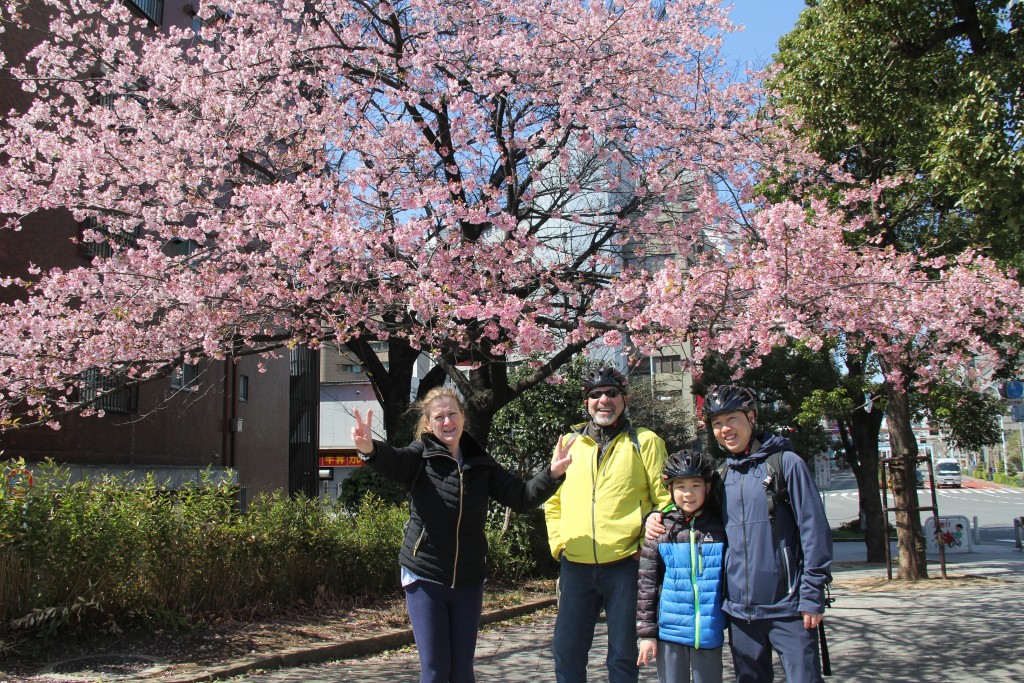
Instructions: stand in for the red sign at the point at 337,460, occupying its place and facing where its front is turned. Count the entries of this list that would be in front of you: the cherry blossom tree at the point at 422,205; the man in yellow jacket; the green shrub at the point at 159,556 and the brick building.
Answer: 4

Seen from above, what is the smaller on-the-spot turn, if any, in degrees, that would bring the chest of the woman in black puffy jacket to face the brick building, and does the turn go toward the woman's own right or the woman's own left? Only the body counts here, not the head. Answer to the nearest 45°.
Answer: approximately 135° to the woman's own right

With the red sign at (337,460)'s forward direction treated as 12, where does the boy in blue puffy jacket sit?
The boy in blue puffy jacket is roughly at 12 o'clock from the red sign.

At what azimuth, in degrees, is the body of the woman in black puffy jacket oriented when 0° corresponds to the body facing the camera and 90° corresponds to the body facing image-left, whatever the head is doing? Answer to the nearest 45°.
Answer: approximately 0°

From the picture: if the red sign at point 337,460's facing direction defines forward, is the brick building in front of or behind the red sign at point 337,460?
in front

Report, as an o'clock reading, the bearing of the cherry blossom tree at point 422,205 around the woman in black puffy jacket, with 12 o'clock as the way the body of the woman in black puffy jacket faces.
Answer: The cherry blossom tree is roughly at 6 o'clock from the woman in black puffy jacket.

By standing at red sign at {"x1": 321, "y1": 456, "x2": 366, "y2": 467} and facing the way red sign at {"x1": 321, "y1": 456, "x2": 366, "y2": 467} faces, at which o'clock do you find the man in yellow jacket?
The man in yellow jacket is roughly at 12 o'clock from the red sign.

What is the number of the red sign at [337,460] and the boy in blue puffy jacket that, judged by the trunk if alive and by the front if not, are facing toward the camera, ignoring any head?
2

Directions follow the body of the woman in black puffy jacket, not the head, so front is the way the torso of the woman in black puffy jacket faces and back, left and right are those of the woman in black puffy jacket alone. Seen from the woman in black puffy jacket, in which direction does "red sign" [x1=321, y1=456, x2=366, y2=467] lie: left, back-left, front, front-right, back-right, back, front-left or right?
back

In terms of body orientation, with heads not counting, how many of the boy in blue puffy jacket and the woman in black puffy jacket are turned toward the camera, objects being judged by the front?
2
